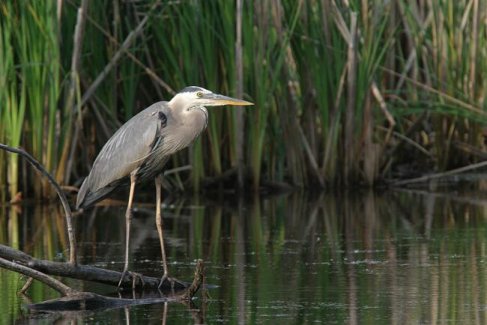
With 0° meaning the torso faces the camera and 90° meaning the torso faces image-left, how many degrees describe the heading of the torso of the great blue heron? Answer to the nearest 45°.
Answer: approximately 270°
